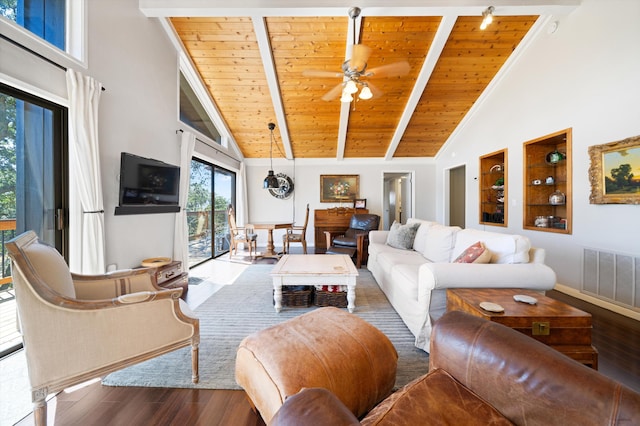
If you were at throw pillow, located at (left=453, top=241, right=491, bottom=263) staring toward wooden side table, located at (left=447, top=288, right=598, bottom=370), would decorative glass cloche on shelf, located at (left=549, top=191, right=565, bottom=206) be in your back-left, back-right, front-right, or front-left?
back-left

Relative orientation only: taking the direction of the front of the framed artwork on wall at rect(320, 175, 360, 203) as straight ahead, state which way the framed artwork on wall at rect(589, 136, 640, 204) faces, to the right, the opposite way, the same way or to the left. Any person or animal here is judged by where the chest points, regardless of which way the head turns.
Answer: to the right

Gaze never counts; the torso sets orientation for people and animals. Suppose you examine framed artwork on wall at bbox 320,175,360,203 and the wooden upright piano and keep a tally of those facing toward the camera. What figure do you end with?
2

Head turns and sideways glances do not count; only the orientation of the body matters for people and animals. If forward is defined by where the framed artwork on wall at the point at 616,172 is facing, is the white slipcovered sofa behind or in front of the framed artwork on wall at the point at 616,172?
in front

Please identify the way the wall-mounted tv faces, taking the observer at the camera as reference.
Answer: facing the viewer and to the right of the viewer

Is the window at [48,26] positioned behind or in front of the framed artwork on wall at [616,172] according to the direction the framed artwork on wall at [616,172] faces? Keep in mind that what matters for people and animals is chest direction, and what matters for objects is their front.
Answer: in front

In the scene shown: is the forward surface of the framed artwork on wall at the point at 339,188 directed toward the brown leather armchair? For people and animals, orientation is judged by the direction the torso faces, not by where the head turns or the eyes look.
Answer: yes

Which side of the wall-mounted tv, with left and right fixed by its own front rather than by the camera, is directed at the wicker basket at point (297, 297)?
front

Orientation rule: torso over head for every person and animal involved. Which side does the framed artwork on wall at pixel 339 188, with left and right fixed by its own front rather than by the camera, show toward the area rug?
front

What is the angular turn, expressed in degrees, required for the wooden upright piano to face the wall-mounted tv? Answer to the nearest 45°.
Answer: approximately 45° to its right

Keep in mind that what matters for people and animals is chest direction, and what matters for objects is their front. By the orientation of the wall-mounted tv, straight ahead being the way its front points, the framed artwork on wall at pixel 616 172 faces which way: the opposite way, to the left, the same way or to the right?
the opposite way

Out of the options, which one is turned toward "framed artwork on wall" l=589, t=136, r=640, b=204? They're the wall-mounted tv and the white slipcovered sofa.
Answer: the wall-mounted tv

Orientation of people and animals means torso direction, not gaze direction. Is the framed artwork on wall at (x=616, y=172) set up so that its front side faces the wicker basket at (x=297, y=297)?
yes

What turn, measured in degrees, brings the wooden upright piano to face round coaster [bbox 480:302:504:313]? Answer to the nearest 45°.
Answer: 0° — it already faces it

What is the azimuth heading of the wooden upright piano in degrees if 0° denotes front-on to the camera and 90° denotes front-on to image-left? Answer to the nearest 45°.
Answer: approximately 0°

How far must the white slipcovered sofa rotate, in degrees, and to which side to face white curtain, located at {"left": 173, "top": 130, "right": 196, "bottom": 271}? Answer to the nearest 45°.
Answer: approximately 45° to its right

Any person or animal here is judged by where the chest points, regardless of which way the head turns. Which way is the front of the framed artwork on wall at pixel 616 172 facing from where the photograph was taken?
facing the viewer and to the left of the viewer
